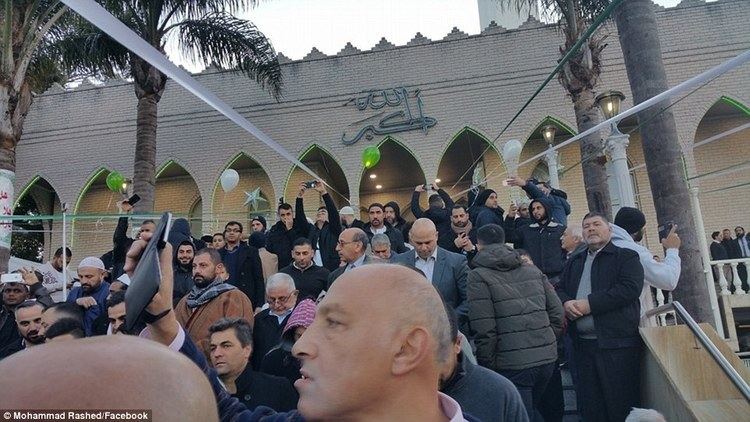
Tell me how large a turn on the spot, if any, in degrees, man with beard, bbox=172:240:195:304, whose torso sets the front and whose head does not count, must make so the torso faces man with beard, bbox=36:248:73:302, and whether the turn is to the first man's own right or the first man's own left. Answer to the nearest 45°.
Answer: approximately 135° to the first man's own right

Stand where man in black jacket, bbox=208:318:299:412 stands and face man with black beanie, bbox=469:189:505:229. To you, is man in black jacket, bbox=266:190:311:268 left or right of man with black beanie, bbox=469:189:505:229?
left

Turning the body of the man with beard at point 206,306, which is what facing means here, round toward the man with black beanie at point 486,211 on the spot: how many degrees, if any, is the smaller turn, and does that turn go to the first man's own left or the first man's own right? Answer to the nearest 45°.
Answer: approximately 180°

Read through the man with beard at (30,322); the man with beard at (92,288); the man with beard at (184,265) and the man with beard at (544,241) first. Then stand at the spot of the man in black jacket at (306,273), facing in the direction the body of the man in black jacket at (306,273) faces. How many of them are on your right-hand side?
3

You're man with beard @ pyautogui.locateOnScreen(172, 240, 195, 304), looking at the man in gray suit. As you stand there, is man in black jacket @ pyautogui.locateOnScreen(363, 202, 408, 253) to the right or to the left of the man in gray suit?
left
